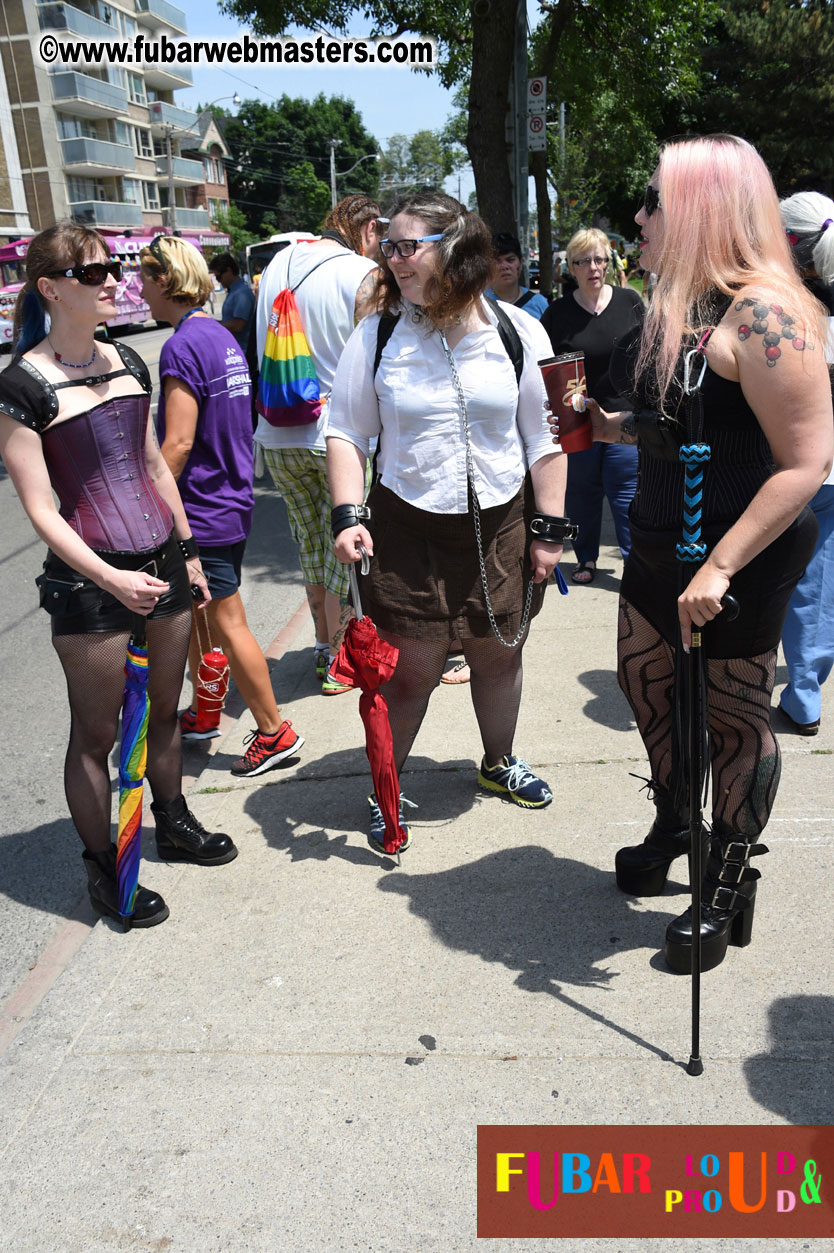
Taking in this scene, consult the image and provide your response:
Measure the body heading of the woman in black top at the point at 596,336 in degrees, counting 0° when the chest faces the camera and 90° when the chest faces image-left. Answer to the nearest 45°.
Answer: approximately 0°

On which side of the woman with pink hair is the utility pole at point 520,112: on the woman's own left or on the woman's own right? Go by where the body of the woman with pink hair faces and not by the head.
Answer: on the woman's own right

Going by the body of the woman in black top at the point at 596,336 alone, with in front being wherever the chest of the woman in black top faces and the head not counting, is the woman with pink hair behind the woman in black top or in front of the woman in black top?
in front

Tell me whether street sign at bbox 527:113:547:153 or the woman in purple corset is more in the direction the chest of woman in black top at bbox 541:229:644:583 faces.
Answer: the woman in purple corset

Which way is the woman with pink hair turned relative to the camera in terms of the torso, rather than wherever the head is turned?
to the viewer's left

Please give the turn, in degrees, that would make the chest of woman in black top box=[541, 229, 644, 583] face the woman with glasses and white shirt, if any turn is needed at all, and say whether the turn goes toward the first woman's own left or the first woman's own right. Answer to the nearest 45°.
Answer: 0° — they already face them

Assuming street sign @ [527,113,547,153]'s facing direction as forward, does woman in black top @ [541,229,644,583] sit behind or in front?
in front

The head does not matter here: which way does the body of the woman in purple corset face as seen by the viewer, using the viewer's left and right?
facing the viewer and to the right of the viewer

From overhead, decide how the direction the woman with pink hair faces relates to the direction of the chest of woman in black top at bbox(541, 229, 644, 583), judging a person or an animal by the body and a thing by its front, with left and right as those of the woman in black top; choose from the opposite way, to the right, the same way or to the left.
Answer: to the right

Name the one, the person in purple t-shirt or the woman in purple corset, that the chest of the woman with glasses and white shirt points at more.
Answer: the woman in purple corset

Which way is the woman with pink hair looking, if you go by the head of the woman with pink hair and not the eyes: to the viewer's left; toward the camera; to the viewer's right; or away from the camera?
to the viewer's left

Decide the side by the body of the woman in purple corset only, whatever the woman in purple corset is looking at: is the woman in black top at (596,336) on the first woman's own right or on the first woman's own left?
on the first woman's own left
